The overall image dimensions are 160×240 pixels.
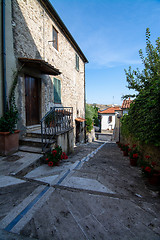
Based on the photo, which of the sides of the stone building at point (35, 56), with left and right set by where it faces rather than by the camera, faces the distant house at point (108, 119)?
left

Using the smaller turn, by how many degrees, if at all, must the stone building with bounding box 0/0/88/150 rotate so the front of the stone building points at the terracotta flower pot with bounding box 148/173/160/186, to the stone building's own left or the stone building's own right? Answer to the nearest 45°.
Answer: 0° — it already faces it

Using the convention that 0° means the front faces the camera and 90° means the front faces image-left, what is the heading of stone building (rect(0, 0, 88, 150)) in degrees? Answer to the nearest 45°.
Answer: approximately 315°
